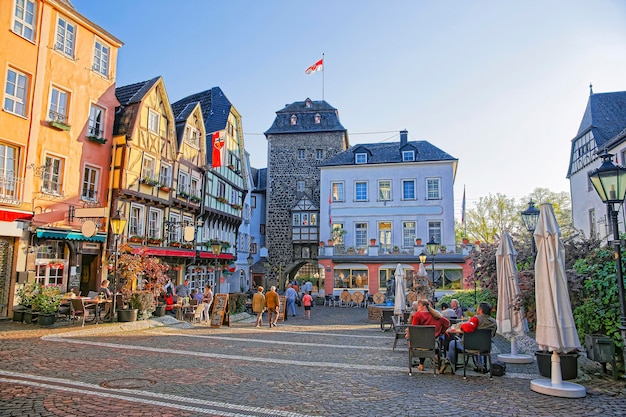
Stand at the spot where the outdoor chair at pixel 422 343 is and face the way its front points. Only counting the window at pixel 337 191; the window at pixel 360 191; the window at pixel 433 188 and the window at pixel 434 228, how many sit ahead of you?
4

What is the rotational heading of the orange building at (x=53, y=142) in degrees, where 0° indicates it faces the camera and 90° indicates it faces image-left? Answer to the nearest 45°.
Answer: approximately 315°

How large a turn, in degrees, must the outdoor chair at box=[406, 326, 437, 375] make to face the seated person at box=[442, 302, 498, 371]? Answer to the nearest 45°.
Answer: approximately 45° to its right

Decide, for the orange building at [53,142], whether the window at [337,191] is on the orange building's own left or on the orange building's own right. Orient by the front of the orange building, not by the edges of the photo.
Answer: on the orange building's own left

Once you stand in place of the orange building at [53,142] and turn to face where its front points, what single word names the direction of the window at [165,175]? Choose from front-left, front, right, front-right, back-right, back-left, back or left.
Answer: left

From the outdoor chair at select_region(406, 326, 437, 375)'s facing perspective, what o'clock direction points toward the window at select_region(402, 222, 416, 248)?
The window is roughly at 12 o'clock from the outdoor chair.

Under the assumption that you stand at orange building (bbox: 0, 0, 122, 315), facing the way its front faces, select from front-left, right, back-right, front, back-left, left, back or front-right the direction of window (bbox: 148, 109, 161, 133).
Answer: left

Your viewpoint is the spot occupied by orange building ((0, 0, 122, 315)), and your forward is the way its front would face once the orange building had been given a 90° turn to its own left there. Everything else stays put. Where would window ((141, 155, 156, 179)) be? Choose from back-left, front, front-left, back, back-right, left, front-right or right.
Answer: front
